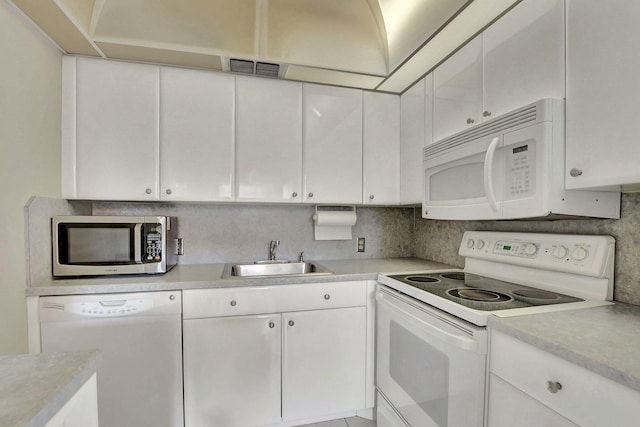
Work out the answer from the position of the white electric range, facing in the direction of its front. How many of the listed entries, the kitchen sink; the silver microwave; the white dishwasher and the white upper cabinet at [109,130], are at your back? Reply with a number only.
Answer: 0

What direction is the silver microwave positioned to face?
toward the camera

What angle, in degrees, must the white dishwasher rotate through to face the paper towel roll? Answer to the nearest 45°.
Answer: approximately 90° to its left

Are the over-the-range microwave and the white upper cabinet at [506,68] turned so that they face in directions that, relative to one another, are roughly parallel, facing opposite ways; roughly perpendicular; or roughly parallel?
roughly parallel

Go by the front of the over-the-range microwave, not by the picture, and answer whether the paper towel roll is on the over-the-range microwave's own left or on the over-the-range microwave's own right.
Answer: on the over-the-range microwave's own right

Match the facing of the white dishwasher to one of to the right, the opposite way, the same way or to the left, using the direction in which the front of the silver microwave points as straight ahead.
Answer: the same way

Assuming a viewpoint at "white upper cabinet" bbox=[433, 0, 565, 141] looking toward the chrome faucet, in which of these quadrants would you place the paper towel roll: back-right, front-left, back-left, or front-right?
front-right

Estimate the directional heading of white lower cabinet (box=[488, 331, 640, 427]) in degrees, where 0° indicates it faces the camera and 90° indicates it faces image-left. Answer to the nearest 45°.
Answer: approximately 45°

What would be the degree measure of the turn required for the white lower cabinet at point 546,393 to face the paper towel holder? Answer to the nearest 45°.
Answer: approximately 90° to its right

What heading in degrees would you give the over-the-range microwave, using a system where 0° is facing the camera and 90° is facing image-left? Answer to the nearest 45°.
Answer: approximately 45°

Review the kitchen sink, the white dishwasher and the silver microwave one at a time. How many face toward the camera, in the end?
3

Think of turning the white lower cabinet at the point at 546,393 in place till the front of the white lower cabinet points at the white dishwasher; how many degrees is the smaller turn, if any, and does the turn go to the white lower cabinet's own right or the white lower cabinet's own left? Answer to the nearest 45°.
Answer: approximately 45° to the white lower cabinet's own right

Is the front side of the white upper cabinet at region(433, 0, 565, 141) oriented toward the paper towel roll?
no

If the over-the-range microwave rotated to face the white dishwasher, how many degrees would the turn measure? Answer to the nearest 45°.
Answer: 0° — it already faces it

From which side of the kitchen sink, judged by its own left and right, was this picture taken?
front

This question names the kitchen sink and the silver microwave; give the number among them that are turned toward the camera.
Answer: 2

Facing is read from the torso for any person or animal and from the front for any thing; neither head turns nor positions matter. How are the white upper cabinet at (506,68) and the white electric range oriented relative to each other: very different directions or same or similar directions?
same or similar directions
